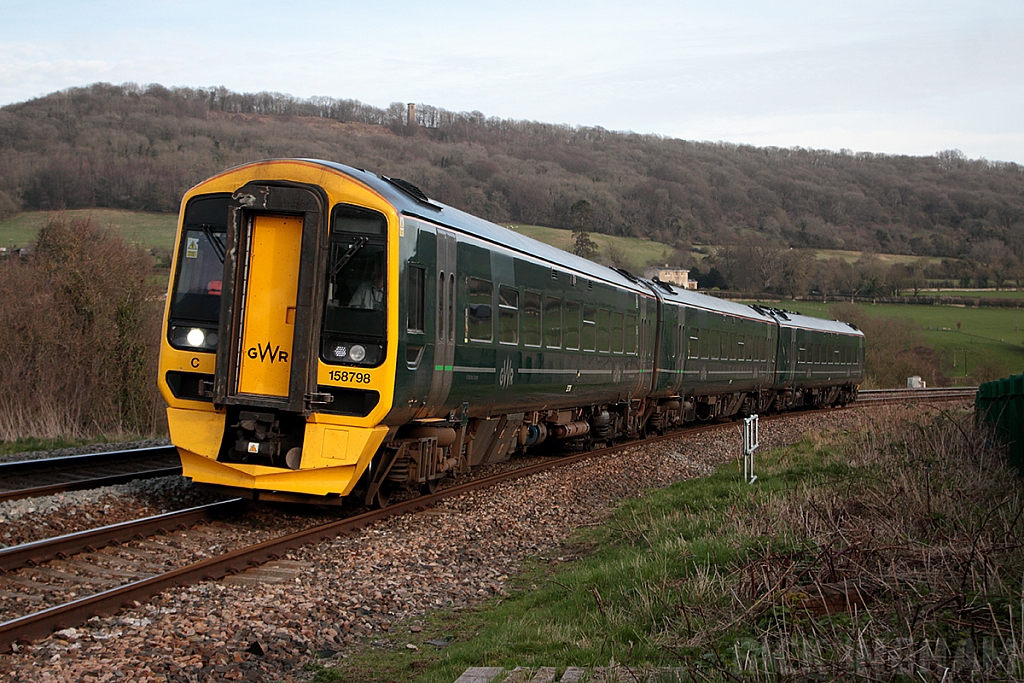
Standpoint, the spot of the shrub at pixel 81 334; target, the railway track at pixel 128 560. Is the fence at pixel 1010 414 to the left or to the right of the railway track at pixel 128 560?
left

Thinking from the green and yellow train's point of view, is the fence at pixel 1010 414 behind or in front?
behind

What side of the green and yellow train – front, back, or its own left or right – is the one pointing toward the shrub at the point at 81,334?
right

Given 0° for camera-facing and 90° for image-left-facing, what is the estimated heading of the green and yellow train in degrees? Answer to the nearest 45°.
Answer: approximately 45°
